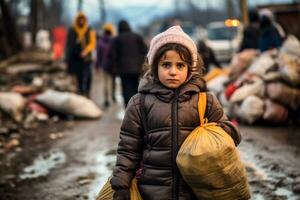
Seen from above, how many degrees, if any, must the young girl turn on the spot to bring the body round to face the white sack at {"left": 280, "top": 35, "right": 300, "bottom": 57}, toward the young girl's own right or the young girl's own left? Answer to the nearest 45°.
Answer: approximately 180°

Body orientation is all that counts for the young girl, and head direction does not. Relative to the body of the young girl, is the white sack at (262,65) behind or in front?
behind

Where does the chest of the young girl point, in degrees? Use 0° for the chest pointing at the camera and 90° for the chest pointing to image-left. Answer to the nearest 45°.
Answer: approximately 0°

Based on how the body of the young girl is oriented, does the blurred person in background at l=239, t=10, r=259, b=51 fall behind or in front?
behind

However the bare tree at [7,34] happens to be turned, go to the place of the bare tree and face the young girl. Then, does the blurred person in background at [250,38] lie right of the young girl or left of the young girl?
left

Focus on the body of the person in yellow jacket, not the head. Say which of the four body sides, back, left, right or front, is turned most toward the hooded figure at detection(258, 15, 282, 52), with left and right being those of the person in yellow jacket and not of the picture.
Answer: left

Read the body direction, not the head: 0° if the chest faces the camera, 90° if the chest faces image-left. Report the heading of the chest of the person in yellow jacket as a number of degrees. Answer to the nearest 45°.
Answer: approximately 0°
